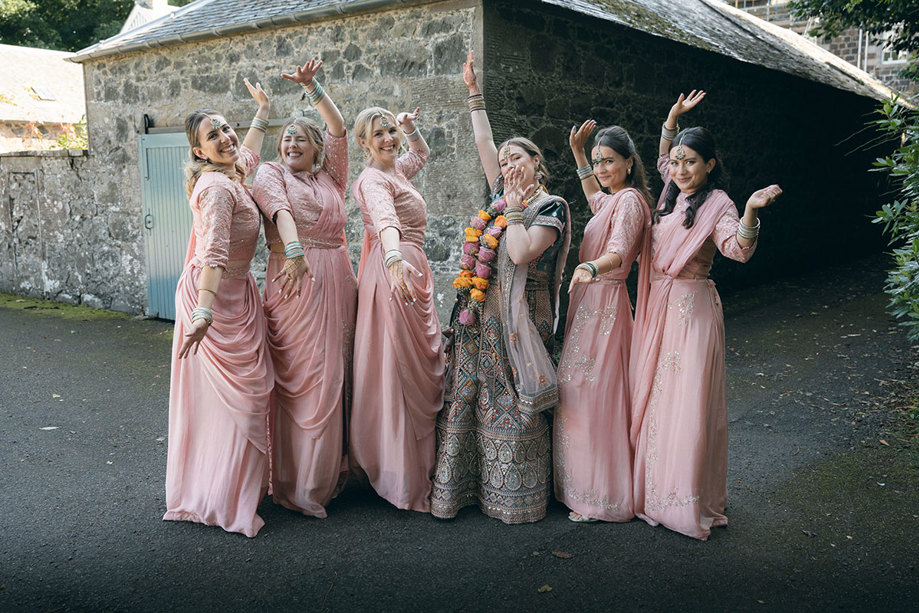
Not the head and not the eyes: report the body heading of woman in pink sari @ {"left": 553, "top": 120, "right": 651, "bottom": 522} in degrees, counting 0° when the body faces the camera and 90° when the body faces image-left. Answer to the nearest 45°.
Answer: approximately 45°

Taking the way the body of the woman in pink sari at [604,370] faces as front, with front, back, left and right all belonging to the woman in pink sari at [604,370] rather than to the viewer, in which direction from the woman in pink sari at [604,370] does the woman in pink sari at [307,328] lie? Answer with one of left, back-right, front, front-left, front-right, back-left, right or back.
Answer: front-right

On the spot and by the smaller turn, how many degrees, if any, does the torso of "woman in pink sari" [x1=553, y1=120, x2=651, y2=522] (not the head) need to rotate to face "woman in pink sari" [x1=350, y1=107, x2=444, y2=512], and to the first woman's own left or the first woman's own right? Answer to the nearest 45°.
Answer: approximately 45° to the first woman's own right

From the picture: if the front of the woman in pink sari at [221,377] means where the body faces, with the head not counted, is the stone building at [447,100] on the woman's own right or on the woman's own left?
on the woman's own left

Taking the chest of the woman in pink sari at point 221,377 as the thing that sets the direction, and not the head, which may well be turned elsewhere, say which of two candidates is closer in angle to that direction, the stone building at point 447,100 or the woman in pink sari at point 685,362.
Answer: the woman in pink sari

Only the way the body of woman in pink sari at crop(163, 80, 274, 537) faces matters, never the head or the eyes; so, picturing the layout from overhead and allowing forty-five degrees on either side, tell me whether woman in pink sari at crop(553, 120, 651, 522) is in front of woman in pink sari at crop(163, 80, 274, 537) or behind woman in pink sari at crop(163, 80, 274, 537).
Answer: in front
